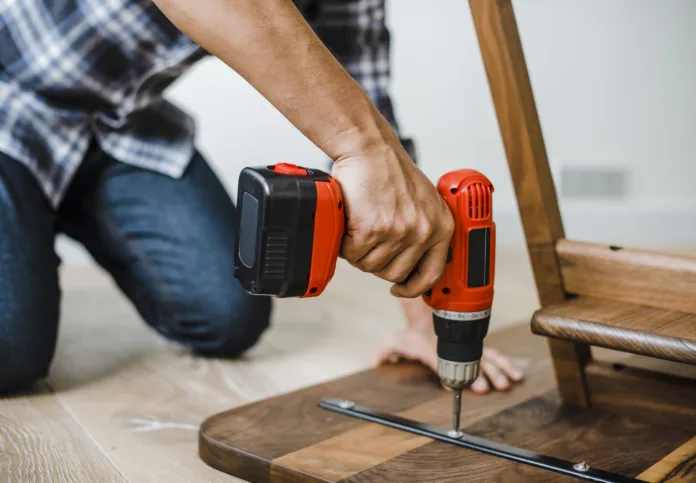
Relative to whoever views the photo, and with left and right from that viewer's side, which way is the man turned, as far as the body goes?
facing the viewer and to the right of the viewer
